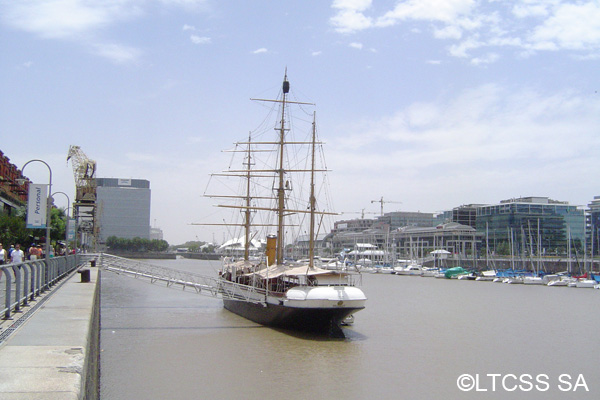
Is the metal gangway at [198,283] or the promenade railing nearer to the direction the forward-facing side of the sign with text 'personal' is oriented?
the promenade railing

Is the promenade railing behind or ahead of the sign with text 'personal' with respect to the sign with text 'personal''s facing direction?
ahead

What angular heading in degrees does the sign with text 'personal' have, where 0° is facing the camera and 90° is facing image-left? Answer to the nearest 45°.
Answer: approximately 0°

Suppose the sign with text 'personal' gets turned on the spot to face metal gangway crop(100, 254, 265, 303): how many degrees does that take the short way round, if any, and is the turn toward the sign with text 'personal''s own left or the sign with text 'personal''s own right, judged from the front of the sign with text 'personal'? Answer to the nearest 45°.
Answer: approximately 135° to the sign with text 'personal''s own left
